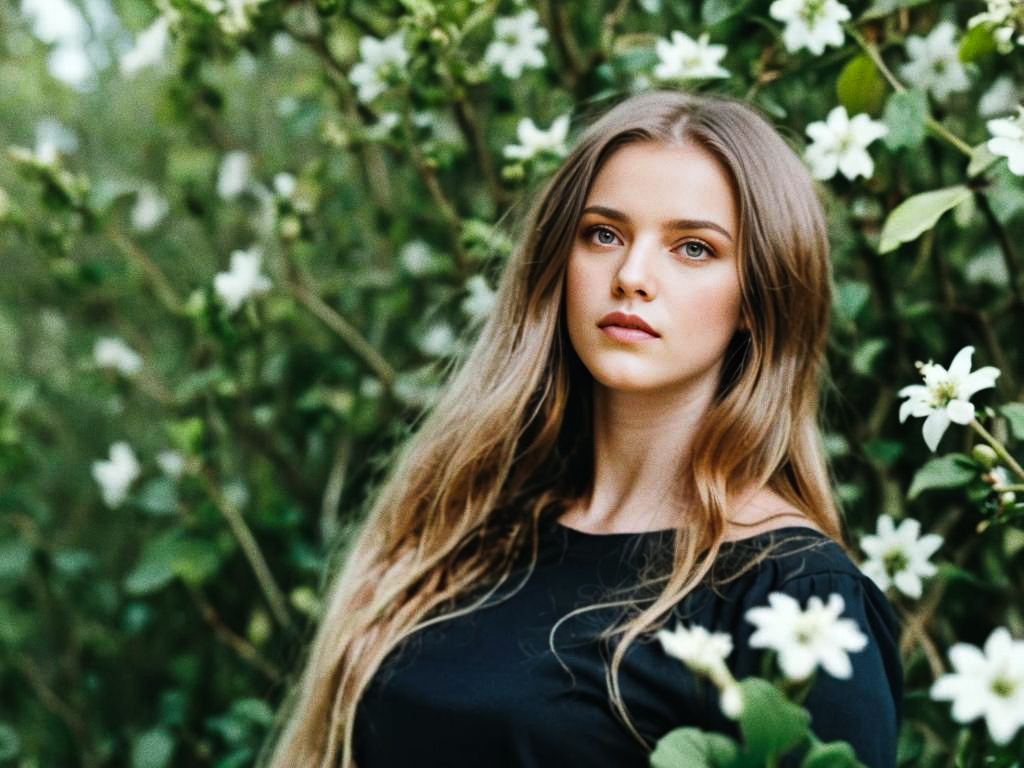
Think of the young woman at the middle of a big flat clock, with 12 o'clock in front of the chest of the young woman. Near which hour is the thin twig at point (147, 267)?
The thin twig is roughly at 3 o'clock from the young woman.

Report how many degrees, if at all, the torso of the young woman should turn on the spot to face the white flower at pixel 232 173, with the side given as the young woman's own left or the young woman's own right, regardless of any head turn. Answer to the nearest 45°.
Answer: approximately 90° to the young woman's own right

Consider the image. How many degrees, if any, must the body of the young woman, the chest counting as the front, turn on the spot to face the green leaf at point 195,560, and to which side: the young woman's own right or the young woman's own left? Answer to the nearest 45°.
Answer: approximately 90° to the young woman's own right

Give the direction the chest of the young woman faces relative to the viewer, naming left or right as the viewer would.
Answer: facing the viewer and to the left of the viewer

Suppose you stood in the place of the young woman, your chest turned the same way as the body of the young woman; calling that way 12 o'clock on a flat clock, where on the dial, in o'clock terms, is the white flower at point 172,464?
The white flower is roughly at 3 o'clock from the young woman.

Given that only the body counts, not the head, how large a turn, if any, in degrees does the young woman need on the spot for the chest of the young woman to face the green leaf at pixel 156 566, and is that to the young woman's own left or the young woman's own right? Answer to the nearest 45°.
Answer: approximately 90° to the young woman's own right

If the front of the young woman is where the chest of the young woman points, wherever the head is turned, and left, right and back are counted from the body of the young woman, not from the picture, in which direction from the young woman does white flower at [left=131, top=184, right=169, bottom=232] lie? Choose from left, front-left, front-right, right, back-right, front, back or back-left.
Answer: right
